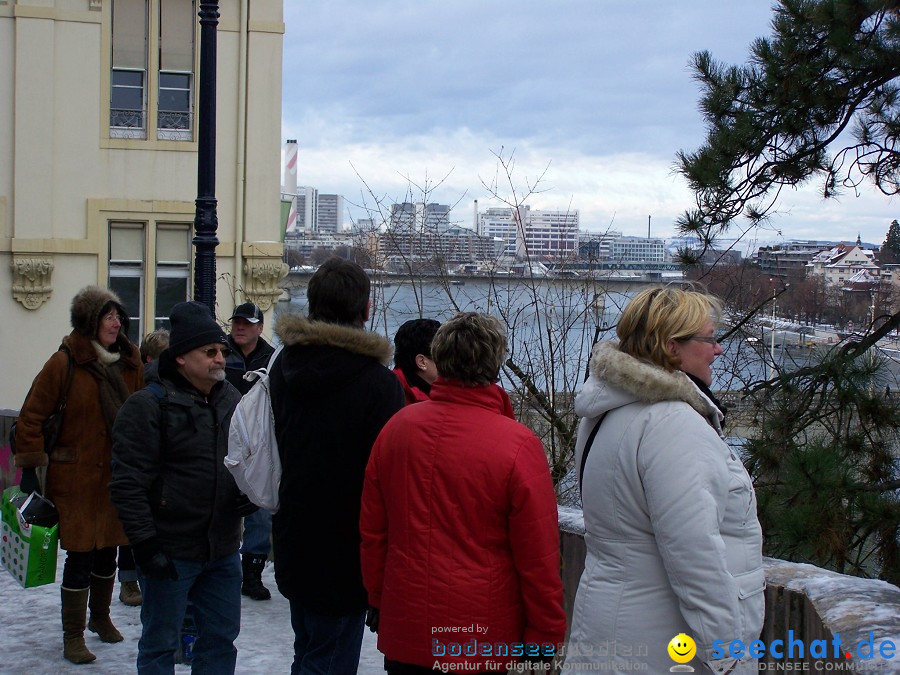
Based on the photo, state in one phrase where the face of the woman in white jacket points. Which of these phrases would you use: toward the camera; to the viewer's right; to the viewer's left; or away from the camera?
to the viewer's right

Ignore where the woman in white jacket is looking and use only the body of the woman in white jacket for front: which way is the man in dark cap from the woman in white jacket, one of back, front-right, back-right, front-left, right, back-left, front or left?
back-left

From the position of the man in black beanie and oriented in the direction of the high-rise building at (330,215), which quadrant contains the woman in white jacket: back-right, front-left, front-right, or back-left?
back-right

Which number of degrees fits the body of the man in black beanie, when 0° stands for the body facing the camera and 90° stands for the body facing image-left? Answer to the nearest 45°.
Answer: approximately 315°

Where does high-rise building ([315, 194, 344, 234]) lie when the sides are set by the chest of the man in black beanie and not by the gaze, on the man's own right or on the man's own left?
on the man's own left

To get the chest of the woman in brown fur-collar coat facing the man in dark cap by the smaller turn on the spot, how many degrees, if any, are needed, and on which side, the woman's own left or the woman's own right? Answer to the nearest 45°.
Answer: approximately 90° to the woman's own left

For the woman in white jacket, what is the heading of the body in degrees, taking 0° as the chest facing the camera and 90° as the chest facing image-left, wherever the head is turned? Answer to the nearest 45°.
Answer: approximately 270°
